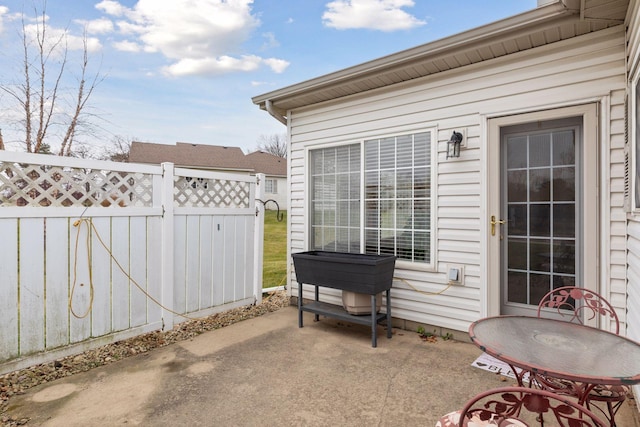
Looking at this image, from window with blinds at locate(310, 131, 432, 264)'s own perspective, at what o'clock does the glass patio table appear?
The glass patio table is roughly at 10 o'clock from the window with blinds.

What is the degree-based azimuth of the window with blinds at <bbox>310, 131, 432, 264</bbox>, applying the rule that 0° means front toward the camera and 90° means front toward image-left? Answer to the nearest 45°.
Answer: approximately 45°

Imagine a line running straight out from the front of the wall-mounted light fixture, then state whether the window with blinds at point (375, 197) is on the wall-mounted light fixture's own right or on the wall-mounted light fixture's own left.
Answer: on the wall-mounted light fixture's own right

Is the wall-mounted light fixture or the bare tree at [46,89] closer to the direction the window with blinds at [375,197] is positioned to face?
the bare tree

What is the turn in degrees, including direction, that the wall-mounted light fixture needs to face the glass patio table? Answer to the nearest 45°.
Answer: approximately 45° to its left

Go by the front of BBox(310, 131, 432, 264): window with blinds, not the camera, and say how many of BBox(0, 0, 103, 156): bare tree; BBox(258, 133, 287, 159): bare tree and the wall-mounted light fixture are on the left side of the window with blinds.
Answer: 1

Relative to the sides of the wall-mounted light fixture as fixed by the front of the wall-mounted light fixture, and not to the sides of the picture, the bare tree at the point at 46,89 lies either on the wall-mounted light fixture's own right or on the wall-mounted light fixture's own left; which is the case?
on the wall-mounted light fixture's own right

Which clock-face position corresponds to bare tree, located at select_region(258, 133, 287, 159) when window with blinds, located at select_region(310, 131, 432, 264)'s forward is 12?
The bare tree is roughly at 4 o'clock from the window with blinds.

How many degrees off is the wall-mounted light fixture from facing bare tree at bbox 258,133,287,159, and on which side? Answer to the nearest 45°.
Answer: approximately 90° to its right

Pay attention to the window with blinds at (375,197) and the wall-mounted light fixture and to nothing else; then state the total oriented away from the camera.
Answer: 0

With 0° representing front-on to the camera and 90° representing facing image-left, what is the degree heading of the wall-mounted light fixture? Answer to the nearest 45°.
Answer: approximately 45°
